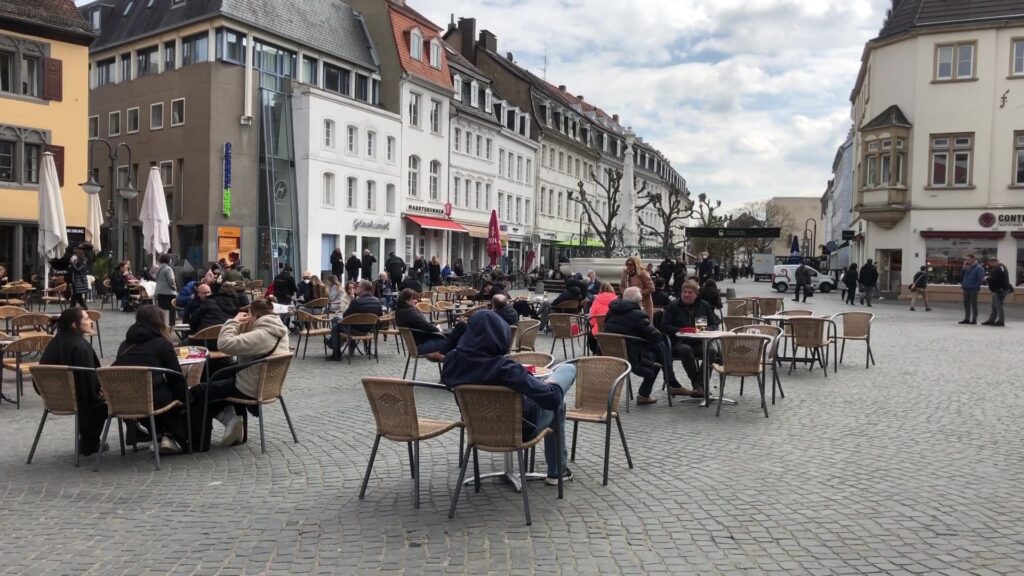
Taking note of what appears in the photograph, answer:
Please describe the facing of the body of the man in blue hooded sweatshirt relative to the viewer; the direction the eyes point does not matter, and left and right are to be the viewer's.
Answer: facing away from the viewer and to the right of the viewer

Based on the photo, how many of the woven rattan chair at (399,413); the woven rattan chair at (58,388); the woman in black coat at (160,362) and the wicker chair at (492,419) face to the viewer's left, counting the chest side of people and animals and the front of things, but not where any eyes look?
0

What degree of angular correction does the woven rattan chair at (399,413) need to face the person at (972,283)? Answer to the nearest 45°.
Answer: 0° — it already faces them

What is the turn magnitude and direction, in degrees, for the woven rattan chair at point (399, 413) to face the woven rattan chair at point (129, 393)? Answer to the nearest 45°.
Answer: approximately 90° to its left

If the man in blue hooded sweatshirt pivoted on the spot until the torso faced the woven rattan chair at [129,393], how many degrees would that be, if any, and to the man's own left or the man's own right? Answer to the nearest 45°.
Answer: approximately 135° to the man's own left

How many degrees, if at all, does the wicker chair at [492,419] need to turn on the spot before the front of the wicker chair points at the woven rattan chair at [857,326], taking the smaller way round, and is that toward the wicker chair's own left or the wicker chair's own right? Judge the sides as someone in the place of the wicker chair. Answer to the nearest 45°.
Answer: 0° — it already faces it

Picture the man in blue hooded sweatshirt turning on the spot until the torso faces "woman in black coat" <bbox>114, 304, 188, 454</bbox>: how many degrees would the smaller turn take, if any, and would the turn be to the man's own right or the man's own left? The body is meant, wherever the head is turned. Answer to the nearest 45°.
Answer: approximately 90° to the man's own left

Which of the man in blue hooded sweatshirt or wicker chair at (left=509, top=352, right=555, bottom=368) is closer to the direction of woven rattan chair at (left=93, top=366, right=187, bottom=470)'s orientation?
the wicker chair

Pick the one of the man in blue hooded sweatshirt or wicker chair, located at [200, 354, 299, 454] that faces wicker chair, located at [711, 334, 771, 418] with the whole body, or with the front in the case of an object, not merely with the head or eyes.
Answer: the man in blue hooded sweatshirt

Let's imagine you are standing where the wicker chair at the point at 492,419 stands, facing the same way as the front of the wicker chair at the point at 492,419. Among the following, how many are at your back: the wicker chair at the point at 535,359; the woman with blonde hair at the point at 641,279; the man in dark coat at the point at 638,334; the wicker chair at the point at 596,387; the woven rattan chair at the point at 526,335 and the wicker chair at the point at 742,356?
0

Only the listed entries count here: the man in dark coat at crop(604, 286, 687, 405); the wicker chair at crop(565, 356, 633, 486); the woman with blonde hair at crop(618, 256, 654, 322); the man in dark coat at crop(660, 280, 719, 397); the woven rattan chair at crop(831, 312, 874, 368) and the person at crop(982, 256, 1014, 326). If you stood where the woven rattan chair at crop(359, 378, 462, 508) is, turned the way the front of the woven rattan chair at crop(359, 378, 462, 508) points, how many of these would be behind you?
0

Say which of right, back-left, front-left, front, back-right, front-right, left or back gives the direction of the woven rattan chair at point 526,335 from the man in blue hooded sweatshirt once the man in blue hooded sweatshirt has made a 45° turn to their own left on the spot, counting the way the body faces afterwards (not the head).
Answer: front

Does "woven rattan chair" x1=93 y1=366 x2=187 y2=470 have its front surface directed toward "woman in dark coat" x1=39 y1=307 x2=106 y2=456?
no

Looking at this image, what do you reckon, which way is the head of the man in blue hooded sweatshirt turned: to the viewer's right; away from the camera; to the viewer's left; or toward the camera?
away from the camera

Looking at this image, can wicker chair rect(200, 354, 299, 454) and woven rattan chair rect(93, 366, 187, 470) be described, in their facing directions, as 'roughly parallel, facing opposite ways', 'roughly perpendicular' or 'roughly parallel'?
roughly perpendicular

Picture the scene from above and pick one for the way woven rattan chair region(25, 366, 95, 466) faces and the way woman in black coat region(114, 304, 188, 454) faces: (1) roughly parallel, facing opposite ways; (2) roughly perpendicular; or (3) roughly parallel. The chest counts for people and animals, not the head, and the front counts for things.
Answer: roughly parallel

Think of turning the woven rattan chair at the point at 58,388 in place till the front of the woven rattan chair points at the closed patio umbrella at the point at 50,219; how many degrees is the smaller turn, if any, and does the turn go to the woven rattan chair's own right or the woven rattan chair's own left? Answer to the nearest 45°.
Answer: approximately 45° to the woven rattan chair's own left

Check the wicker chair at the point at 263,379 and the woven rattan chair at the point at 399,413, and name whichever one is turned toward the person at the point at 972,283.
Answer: the woven rattan chair

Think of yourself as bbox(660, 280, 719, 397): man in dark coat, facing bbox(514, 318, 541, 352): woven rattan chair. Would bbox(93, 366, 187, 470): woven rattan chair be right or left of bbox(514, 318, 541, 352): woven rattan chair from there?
left

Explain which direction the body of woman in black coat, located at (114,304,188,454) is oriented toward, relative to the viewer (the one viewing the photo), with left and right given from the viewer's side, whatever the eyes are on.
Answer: facing away from the viewer and to the right of the viewer

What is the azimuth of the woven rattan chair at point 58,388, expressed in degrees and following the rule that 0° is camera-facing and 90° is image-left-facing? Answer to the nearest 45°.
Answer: approximately 225°
